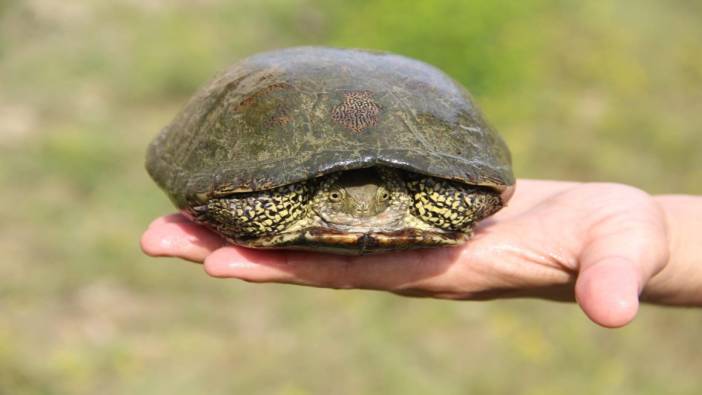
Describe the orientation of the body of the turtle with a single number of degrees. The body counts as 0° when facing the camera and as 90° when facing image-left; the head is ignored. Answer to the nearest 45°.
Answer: approximately 0°
